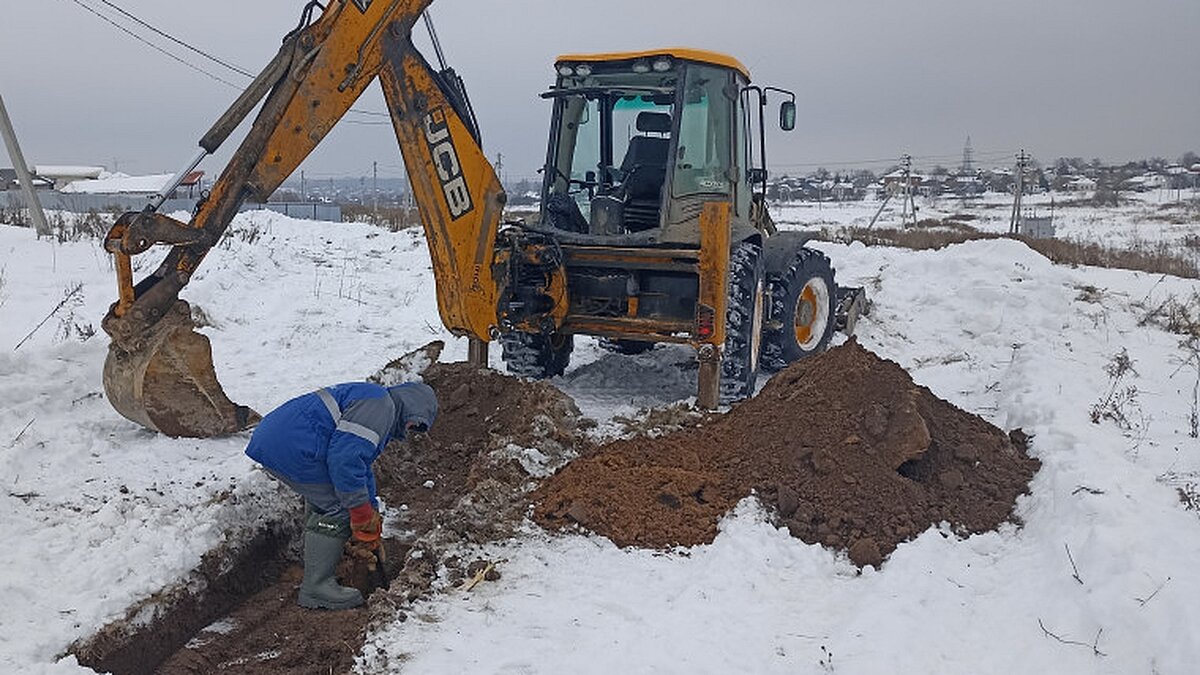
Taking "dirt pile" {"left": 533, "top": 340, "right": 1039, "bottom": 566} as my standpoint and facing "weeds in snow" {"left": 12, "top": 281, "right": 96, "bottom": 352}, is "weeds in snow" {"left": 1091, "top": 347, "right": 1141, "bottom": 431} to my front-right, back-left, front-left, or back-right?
back-right

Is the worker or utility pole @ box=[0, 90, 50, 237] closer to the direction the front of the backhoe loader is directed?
the utility pole

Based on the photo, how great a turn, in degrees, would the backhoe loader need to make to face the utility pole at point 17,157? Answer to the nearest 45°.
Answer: approximately 90° to its left

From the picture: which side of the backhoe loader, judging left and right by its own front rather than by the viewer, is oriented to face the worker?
back

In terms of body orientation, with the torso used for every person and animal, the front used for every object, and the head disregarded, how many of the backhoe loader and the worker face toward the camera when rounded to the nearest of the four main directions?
0

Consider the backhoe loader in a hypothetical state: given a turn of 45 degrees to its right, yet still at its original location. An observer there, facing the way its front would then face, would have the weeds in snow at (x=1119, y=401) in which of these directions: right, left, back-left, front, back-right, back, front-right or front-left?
front

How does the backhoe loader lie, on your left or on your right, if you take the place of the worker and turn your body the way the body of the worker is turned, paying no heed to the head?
on your left

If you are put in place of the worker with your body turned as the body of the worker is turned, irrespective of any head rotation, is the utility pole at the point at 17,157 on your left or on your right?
on your left

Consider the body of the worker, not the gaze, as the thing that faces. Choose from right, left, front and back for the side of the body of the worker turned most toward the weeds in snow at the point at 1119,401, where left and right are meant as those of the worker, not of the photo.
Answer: front

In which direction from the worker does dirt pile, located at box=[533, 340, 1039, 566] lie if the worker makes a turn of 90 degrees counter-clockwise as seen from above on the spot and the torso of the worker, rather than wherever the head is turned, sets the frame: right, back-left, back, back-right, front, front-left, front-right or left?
right

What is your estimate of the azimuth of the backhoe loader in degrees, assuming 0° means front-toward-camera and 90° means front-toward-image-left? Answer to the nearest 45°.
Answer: approximately 225°

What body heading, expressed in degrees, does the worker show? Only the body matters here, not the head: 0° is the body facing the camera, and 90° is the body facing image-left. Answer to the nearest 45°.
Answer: approximately 270°

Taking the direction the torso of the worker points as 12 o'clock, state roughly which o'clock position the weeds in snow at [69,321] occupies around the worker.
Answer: The weeds in snow is roughly at 8 o'clock from the worker.
